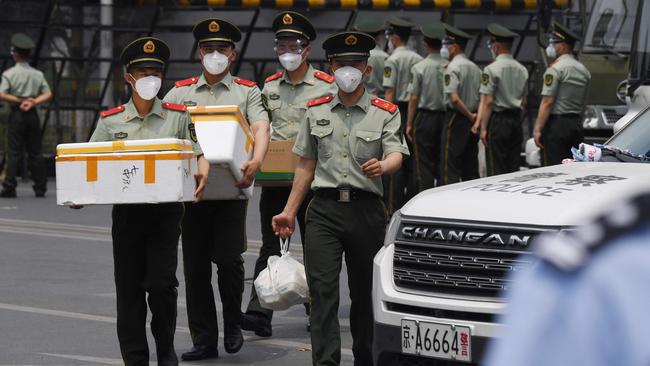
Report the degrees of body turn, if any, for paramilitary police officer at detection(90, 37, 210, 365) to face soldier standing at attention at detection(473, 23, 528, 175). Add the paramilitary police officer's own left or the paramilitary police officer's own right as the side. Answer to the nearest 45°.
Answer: approximately 135° to the paramilitary police officer's own left

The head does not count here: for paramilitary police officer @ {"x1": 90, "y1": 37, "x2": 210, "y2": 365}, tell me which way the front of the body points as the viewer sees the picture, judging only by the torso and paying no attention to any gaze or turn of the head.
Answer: toward the camera

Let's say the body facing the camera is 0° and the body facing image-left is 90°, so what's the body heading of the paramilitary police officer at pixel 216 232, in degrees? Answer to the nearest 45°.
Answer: approximately 0°

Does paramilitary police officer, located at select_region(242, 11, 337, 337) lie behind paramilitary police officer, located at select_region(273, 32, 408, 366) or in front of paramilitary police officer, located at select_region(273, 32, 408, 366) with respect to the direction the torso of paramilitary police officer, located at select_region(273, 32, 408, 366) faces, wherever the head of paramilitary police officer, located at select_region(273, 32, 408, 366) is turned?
behind
